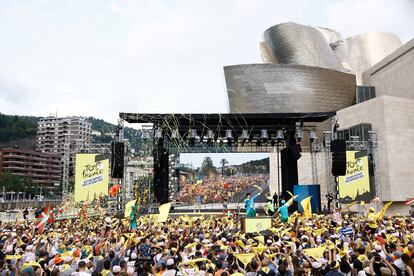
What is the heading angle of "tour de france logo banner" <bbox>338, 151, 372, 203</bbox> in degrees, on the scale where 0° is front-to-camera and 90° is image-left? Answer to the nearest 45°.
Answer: approximately 0°

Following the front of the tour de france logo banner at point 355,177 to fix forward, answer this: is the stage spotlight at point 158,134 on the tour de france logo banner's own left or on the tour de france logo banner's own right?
on the tour de france logo banner's own right

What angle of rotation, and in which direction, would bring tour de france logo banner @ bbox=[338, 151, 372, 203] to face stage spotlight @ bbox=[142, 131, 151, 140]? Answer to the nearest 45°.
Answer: approximately 45° to its right

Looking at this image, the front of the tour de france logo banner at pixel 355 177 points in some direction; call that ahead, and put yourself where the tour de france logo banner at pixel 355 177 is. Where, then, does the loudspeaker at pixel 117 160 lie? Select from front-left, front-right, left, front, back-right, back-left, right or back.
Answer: front-right

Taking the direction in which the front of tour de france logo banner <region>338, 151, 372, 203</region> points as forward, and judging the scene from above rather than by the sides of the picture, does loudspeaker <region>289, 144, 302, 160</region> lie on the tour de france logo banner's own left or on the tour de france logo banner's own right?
on the tour de france logo banner's own right

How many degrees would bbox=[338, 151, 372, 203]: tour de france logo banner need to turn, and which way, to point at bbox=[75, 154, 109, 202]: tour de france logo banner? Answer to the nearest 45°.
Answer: approximately 45° to its right
